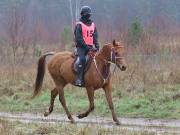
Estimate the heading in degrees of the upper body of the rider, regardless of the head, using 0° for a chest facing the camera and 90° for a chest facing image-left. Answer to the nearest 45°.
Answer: approximately 315°

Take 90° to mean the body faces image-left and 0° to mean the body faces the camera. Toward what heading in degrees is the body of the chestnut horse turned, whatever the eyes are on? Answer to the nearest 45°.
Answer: approximately 315°
